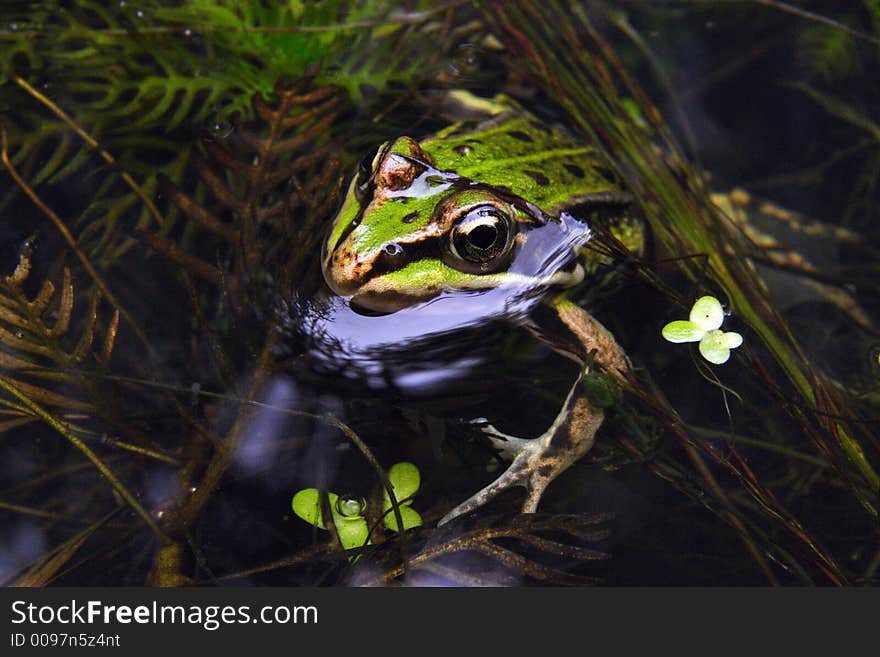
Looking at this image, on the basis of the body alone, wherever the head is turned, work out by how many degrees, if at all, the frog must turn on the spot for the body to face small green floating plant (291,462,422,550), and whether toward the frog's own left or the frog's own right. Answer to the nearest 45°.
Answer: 0° — it already faces it

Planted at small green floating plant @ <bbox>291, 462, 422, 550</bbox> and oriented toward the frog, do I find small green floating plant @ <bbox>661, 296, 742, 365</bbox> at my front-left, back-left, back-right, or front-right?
front-right

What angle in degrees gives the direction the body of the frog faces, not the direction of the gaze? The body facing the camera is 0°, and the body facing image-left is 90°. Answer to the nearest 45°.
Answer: approximately 45°
